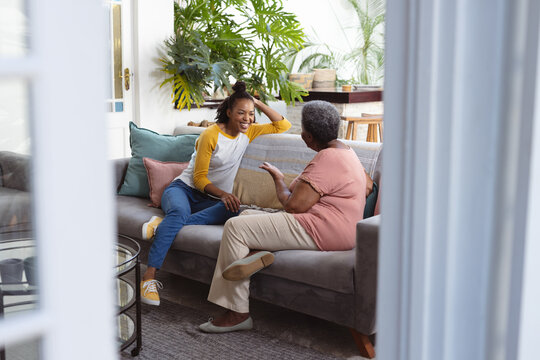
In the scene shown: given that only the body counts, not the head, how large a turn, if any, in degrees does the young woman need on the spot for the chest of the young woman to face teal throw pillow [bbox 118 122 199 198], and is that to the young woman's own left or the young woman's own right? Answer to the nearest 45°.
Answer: approximately 180°

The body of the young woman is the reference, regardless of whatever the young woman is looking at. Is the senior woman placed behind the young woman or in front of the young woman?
in front

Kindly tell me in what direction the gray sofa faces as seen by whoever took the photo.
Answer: facing the viewer and to the left of the viewer

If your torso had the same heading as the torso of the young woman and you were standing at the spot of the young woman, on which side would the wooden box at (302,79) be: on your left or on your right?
on your left

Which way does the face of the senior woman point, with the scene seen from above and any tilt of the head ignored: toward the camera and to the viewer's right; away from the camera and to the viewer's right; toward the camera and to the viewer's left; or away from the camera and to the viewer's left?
away from the camera and to the viewer's left

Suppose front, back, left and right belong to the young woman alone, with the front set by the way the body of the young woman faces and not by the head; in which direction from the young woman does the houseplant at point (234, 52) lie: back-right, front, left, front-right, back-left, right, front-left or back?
back-left

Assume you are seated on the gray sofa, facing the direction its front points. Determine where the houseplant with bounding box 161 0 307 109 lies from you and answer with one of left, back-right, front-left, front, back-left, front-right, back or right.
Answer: back-right

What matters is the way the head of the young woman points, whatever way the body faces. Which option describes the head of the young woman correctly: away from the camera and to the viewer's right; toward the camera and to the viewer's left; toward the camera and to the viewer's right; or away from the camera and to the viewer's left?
toward the camera and to the viewer's right

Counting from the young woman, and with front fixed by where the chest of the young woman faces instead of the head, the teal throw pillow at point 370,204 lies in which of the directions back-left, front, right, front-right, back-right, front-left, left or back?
front

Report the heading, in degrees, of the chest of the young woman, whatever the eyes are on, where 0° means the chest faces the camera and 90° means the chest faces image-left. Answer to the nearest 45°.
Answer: approximately 315°
